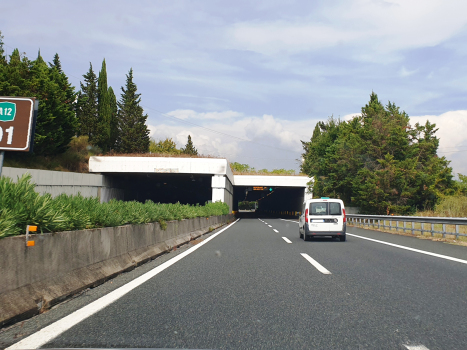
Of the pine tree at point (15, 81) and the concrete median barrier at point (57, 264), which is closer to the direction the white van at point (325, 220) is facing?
the pine tree

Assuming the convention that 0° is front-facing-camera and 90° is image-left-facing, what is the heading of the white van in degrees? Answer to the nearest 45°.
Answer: approximately 180°

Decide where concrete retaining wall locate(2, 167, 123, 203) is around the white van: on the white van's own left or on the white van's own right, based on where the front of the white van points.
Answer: on the white van's own left

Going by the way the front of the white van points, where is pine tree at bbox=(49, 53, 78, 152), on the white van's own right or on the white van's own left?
on the white van's own left

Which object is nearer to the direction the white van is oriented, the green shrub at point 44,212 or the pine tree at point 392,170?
the pine tree
